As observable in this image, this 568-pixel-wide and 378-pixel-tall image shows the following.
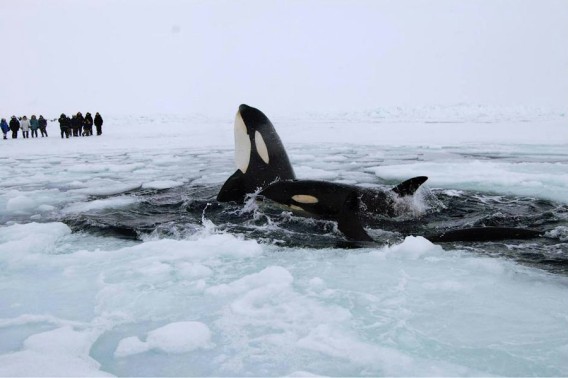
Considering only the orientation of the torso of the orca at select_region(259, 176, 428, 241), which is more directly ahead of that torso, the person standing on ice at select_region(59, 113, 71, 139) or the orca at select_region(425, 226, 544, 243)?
the person standing on ice

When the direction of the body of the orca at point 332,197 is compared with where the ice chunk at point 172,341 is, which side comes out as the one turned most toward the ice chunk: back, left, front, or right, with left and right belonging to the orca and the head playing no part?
left

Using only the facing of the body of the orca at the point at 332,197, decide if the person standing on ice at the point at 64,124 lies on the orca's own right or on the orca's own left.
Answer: on the orca's own right

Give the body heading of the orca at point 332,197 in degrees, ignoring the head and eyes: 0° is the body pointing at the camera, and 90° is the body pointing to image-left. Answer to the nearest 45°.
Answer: approximately 90°

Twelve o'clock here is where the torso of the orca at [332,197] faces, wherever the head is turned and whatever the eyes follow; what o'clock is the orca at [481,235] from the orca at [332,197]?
the orca at [481,235] is roughly at 7 o'clock from the orca at [332,197].

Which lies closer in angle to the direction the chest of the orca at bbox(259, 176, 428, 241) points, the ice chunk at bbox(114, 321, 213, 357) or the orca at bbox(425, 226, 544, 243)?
the ice chunk
